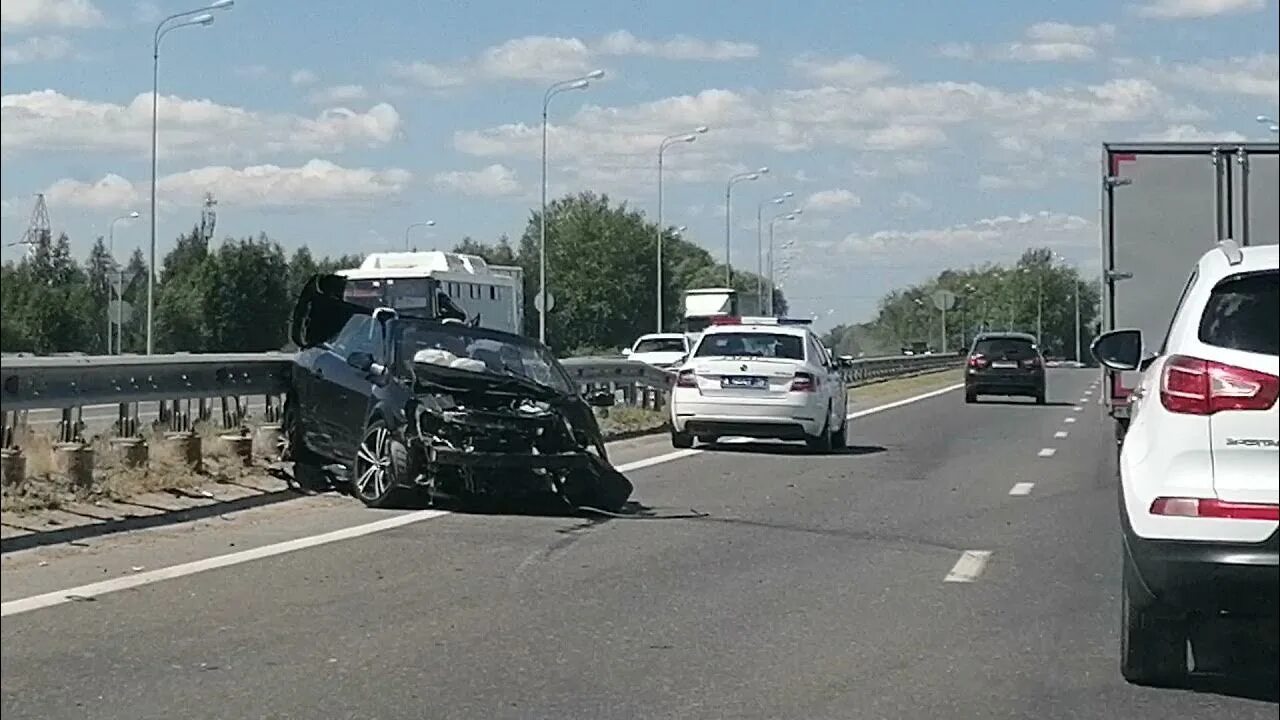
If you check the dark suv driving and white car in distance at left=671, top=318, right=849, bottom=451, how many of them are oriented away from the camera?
2

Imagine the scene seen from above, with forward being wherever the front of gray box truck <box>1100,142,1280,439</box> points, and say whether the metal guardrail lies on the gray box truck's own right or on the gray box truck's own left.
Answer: on the gray box truck's own left

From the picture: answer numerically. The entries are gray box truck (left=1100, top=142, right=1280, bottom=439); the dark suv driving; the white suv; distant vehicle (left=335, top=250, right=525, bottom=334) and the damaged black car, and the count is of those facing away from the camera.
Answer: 3

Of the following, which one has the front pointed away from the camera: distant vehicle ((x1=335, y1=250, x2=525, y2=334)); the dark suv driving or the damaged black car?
the dark suv driving

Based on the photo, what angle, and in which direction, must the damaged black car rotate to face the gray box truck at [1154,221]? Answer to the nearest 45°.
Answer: approximately 45° to its left

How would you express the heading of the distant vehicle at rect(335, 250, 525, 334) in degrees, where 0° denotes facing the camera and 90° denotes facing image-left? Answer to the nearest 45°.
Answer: approximately 45°

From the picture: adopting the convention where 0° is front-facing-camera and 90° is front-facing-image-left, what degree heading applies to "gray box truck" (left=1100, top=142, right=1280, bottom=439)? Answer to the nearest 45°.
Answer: approximately 180°

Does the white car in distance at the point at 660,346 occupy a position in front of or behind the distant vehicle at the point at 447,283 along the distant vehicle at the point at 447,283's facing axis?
behind

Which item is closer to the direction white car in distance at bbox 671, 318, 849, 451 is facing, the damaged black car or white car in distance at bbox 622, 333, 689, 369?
the white car in distance

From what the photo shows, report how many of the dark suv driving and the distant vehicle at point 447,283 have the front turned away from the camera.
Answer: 1

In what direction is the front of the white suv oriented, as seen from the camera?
facing away from the viewer

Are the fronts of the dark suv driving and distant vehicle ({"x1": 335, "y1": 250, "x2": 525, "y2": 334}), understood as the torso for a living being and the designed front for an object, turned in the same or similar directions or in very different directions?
very different directions

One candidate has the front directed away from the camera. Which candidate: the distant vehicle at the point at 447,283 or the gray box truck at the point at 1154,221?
the gray box truck
